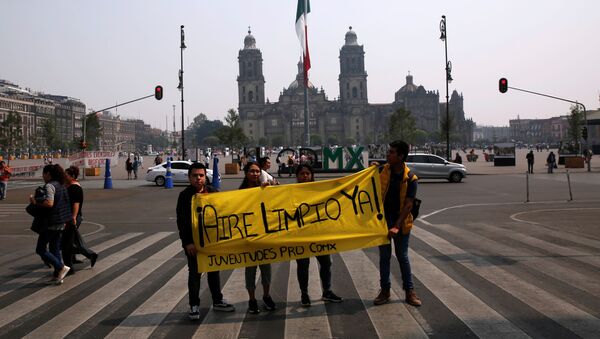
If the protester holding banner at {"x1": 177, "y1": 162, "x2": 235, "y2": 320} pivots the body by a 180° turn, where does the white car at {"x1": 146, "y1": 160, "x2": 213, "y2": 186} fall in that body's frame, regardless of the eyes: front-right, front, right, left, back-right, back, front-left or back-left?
front

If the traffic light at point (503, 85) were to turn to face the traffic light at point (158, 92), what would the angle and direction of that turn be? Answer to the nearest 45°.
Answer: approximately 90° to its right

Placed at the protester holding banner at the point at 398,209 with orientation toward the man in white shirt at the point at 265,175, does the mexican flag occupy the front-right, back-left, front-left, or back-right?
front-right

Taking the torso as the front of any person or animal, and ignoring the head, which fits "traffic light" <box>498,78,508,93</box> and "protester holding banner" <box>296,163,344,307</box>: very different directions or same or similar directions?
same or similar directions

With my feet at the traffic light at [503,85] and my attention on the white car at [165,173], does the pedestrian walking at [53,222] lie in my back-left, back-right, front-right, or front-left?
front-left

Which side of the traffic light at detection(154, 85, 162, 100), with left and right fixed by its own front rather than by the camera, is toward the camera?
front

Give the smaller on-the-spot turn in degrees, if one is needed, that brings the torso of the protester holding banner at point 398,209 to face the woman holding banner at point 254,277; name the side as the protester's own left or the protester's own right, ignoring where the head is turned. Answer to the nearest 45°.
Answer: approximately 45° to the protester's own right

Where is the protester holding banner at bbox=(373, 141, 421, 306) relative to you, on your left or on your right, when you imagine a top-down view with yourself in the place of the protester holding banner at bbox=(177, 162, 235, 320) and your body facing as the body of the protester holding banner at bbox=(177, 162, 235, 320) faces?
on your left

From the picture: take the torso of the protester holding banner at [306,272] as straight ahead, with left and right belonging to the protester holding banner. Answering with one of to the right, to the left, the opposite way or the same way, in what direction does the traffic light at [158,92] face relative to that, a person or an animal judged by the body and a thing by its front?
the same way

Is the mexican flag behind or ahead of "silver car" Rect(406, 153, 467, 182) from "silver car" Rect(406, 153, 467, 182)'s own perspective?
behind

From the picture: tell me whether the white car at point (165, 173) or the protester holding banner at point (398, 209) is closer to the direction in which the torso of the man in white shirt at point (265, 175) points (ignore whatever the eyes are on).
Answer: the protester holding banner

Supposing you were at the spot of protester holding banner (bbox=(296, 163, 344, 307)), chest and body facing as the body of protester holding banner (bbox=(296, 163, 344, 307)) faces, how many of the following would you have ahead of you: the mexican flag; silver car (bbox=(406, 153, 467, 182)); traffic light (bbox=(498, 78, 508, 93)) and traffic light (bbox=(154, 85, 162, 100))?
0

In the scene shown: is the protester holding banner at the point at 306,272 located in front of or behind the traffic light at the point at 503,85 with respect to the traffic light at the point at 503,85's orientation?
in front

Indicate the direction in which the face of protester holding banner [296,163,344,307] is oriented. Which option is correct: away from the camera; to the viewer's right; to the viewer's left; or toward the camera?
toward the camera

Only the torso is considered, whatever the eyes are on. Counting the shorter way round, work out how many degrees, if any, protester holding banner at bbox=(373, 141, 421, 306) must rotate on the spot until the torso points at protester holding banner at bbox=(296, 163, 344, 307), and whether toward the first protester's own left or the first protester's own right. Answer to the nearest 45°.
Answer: approximately 45° to the first protester's own right

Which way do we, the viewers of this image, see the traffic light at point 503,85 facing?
facing the viewer
